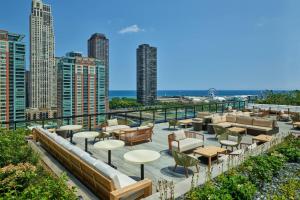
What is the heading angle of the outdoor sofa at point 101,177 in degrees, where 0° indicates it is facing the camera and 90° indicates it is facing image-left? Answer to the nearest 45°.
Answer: approximately 225°

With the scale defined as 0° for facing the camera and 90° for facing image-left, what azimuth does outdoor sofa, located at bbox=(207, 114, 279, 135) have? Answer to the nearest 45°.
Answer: approximately 45°

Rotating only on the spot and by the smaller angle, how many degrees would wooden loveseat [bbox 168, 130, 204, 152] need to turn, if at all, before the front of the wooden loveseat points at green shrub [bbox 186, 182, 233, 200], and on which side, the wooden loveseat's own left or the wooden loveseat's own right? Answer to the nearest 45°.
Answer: approximately 45° to the wooden loveseat's own right

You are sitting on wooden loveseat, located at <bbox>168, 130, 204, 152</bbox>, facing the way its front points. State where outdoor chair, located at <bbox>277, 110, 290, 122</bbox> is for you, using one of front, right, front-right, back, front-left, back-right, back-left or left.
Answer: left

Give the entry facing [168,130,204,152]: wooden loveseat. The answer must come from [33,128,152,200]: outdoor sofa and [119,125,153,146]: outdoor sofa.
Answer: [33,128,152,200]: outdoor sofa

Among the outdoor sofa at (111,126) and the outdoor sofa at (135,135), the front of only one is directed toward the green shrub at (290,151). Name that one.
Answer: the outdoor sofa at (111,126)

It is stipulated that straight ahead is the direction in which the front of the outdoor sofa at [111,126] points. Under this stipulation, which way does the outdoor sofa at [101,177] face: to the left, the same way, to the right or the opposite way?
to the left

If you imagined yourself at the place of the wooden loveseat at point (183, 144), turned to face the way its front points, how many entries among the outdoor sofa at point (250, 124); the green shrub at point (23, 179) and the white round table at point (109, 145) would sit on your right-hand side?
2

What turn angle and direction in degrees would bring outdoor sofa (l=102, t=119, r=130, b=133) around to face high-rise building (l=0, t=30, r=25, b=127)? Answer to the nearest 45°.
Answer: approximately 180°

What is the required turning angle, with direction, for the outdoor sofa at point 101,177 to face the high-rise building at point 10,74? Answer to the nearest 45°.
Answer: approximately 45° to its left

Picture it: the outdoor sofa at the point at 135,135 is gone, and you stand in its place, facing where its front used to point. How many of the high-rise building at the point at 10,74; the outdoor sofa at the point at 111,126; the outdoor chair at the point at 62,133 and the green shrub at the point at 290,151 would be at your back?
1

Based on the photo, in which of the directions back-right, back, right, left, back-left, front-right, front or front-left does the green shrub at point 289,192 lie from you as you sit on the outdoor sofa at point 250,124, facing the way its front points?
front-left
